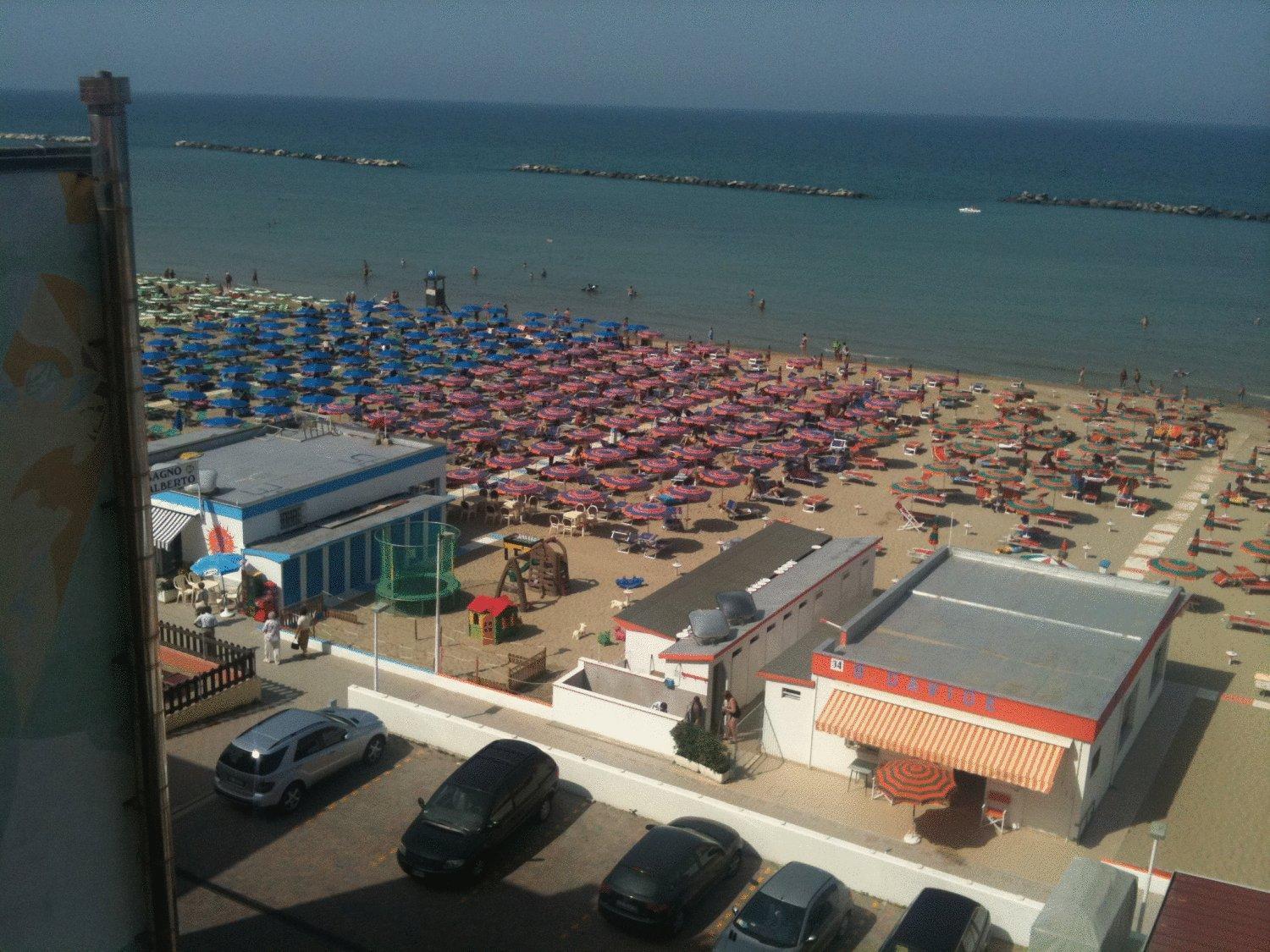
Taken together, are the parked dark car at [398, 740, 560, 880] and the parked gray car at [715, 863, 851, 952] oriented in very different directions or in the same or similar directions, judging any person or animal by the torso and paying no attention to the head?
same or similar directions

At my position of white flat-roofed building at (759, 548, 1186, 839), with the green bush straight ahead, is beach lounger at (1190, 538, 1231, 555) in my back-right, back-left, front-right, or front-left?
back-right

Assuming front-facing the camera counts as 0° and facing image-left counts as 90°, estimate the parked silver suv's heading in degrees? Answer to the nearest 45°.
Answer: approximately 225°

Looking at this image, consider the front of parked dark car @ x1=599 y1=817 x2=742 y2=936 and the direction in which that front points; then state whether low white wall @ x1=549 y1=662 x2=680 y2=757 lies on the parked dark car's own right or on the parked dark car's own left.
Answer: on the parked dark car's own left

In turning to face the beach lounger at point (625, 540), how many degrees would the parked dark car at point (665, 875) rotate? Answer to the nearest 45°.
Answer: approximately 45° to its left

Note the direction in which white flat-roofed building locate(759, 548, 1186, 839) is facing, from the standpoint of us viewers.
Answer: facing the viewer and to the left of the viewer

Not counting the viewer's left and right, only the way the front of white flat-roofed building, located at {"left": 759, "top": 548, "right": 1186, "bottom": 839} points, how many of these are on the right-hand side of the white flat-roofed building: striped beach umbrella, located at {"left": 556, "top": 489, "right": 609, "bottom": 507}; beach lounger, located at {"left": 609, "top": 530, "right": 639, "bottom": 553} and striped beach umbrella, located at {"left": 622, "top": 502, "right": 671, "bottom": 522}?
3

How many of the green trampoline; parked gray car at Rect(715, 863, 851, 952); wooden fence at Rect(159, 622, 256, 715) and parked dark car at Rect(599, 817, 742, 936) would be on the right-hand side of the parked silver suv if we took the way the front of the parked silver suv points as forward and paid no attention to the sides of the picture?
2

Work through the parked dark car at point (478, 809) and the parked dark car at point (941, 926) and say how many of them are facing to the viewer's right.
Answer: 0
